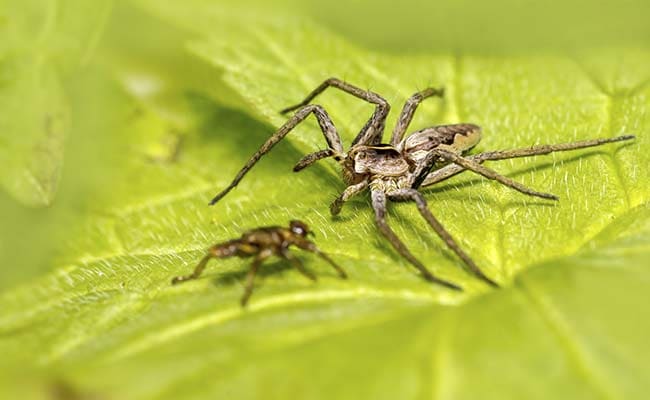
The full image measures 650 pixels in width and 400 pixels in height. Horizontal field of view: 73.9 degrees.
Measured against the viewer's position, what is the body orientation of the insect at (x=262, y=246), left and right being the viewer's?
facing to the right of the viewer
